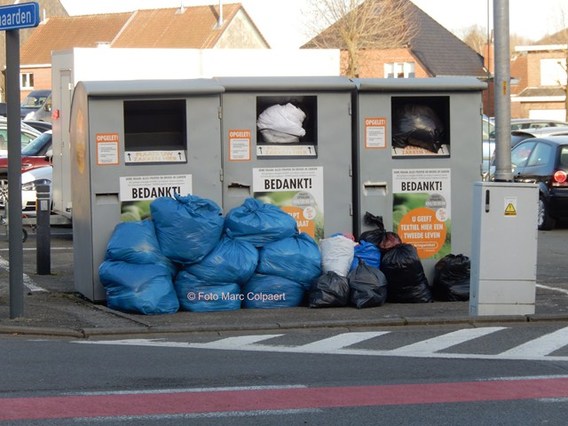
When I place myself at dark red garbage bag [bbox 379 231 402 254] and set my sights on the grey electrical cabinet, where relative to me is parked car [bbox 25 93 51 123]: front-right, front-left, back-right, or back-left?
back-left

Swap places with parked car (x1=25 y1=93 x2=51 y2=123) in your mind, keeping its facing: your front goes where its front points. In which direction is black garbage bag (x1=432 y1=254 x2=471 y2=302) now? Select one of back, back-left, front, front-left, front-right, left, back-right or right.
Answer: left

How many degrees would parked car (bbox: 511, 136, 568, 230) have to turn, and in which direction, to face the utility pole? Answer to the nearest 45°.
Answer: approximately 135° to its left

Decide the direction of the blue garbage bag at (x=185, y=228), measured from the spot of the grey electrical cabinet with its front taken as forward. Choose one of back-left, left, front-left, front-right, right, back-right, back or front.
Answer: right

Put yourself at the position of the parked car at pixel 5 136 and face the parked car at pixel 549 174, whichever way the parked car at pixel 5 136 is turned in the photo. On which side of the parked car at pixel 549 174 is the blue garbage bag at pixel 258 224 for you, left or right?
right

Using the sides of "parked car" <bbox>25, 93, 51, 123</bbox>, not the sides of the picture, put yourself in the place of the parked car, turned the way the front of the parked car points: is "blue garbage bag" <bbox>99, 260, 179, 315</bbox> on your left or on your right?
on your left

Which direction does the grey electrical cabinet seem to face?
toward the camera

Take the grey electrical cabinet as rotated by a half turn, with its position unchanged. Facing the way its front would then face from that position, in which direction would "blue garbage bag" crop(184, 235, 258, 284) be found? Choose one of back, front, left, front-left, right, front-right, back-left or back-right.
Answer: left

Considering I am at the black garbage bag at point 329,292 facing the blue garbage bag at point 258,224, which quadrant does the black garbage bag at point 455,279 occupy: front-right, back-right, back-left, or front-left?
back-right

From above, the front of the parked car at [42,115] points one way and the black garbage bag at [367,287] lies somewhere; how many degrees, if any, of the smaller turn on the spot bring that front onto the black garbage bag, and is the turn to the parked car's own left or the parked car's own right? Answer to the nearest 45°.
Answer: approximately 90° to the parked car's own left

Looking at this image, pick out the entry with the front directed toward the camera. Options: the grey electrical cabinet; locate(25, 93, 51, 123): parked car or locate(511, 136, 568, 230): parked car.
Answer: the grey electrical cabinet

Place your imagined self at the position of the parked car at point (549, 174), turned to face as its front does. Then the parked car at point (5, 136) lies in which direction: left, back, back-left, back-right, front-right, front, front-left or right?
front-left

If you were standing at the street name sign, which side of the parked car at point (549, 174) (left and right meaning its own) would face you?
left

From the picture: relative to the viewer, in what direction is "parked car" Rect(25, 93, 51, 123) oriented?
to the viewer's left

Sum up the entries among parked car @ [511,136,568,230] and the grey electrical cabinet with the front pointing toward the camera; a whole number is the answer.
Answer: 1

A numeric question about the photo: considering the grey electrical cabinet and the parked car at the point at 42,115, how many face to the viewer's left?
1
